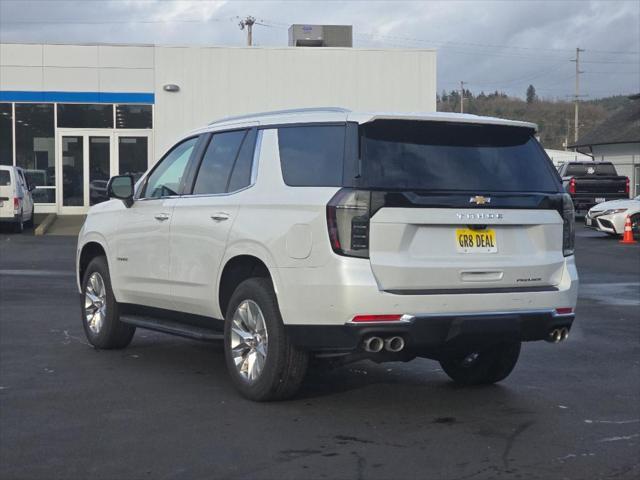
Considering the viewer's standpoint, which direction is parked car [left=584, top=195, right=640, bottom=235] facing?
facing the viewer and to the left of the viewer

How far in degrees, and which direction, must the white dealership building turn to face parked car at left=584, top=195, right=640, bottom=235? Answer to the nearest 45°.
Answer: approximately 45° to its left

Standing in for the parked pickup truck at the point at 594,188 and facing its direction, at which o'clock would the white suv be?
The white suv is roughly at 6 o'clock from the parked pickup truck.

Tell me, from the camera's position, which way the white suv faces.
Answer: facing away from the viewer and to the left of the viewer

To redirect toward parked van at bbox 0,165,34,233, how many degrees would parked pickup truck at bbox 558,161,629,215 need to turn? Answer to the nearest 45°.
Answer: approximately 135° to its left

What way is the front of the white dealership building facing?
toward the camera

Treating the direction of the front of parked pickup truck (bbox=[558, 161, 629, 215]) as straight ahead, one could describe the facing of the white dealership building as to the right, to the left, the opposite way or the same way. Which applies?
the opposite way

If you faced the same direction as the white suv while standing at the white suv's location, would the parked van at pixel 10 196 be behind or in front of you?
in front

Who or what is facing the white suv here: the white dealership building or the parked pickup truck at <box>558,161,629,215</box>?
the white dealership building

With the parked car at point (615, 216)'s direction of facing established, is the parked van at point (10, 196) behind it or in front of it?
in front

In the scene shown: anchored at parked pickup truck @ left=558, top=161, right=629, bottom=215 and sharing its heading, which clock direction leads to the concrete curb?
The concrete curb is roughly at 8 o'clock from the parked pickup truck.

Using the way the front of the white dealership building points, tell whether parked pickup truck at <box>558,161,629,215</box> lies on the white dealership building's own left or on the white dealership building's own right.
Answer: on the white dealership building's own left

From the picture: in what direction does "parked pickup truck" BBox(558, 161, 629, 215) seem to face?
away from the camera
